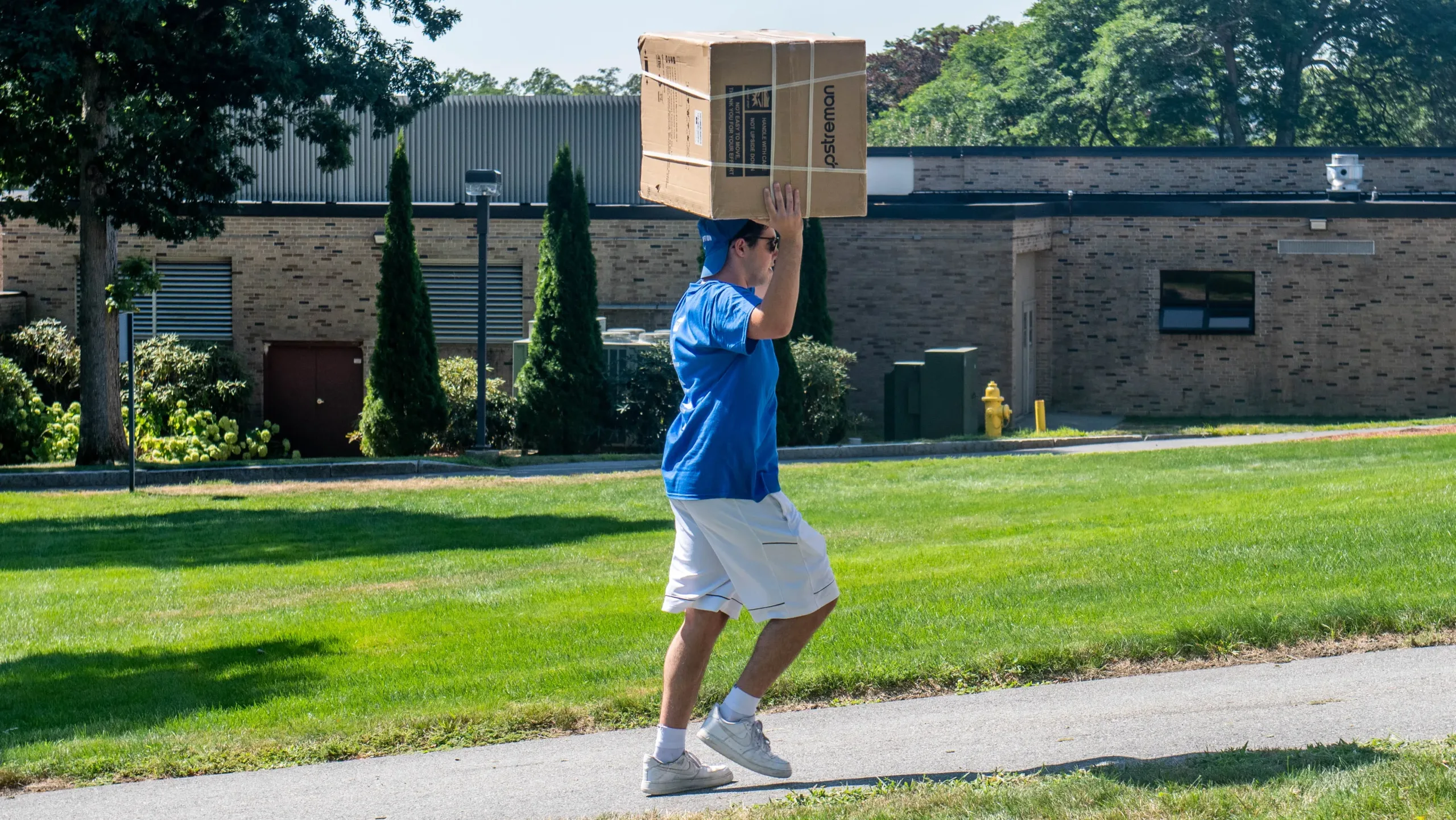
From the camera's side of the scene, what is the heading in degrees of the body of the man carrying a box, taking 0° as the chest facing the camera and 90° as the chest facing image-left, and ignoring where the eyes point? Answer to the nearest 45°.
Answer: approximately 270°

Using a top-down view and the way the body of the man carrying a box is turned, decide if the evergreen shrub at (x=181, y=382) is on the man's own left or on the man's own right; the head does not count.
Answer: on the man's own left

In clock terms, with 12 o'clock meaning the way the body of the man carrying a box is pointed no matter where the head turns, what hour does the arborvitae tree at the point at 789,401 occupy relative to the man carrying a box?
The arborvitae tree is roughly at 9 o'clock from the man carrying a box.

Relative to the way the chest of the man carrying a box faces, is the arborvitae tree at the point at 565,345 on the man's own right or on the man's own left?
on the man's own left

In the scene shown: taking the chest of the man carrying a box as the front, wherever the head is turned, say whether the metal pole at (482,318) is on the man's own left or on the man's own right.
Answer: on the man's own left

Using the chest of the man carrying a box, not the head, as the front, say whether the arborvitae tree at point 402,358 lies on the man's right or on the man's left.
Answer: on the man's left

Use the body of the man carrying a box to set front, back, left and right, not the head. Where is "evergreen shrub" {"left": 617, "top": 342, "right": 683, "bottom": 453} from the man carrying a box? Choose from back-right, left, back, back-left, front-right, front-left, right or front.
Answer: left

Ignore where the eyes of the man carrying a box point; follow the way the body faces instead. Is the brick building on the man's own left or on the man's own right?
on the man's own left

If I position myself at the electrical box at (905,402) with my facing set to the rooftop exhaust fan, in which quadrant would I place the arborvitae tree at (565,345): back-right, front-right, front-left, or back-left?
back-left

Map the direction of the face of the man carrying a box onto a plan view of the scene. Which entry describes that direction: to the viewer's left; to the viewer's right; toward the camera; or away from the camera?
to the viewer's right

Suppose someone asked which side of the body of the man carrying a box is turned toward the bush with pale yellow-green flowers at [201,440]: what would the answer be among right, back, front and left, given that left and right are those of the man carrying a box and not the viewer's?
left
